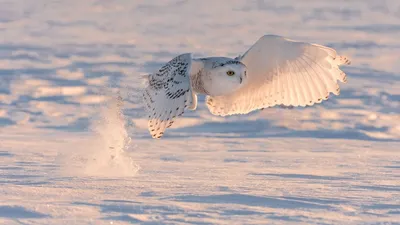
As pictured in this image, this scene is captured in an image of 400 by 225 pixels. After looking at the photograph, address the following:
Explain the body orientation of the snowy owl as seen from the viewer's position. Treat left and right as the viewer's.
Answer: facing the viewer and to the right of the viewer
